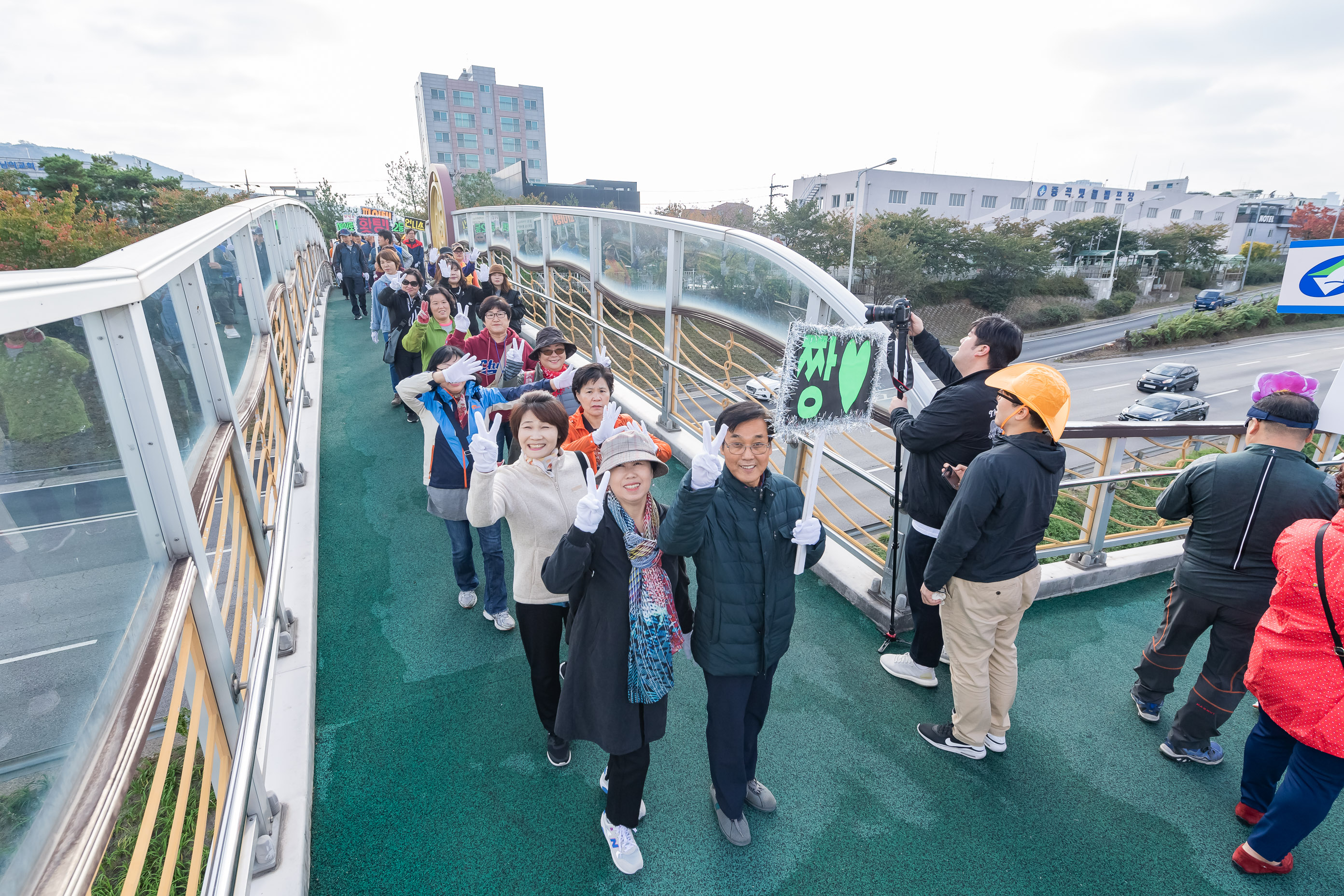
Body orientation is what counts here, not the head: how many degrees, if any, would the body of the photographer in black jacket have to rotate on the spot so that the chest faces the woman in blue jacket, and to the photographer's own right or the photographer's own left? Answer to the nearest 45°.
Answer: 0° — they already face them

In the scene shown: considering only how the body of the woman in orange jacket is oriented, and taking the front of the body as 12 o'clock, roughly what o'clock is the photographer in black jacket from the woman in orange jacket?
The photographer in black jacket is roughly at 10 o'clock from the woman in orange jacket.

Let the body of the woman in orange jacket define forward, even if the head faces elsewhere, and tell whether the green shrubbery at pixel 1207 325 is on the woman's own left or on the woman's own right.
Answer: on the woman's own left

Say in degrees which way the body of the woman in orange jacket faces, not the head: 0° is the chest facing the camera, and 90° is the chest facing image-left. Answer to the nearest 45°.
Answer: approximately 0°

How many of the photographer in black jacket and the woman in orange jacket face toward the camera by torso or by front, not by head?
1

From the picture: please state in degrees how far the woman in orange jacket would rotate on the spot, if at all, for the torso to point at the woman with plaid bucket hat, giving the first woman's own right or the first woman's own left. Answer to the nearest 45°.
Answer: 0° — they already face them

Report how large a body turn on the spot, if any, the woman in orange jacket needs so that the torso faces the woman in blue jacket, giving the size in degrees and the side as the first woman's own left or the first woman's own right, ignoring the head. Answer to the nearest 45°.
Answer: approximately 90° to the first woman's own right

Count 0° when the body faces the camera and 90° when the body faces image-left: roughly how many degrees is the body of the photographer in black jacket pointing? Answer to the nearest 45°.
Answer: approximately 90°

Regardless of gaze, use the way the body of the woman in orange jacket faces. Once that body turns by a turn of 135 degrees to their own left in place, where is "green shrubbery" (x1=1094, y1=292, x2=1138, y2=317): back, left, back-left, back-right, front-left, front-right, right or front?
front

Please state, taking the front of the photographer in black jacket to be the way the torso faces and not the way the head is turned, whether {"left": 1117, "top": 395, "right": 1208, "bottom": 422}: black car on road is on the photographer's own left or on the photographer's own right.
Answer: on the photographer's own right

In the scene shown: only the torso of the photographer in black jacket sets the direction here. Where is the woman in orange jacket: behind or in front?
in front

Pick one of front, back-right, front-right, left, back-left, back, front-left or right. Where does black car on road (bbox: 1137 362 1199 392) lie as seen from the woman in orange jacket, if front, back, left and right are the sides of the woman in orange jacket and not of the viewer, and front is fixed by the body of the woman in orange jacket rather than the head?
back-left

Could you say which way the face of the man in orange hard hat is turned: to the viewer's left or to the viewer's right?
to the viewer's left
